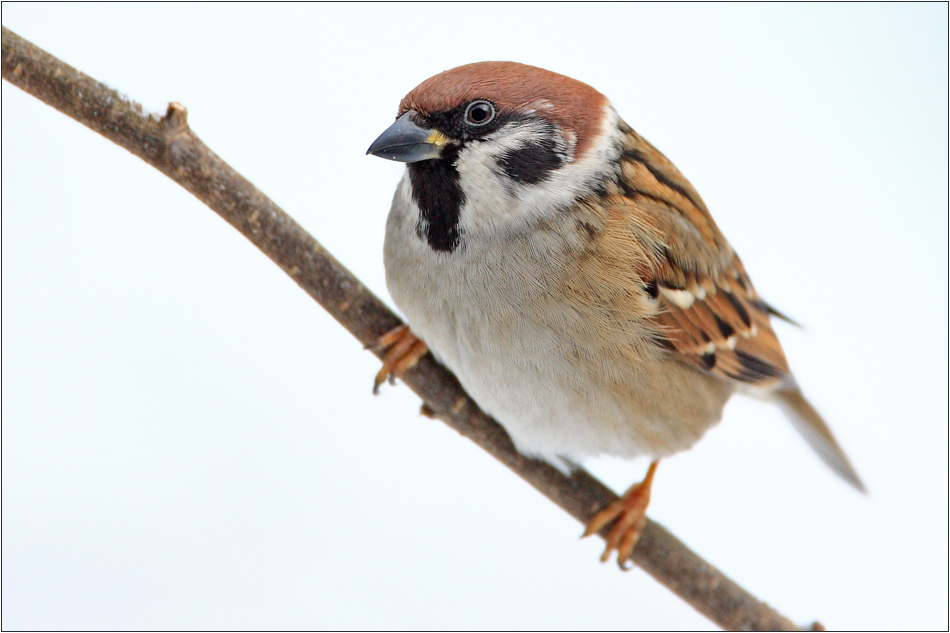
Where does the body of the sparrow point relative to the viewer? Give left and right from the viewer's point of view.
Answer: facing the viewer and to the left of the viewer
